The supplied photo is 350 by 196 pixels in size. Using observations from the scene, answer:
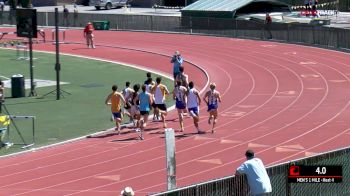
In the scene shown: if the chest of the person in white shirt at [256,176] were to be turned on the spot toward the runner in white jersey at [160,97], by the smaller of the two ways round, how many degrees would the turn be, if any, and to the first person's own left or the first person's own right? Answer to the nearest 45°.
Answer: approximately 45° to the first person's own right

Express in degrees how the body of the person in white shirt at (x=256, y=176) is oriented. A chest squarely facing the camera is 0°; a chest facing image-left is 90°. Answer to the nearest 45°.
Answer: approximately 135°

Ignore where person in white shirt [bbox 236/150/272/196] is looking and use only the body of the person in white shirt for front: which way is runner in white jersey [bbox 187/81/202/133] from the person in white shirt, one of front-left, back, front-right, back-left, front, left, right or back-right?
front-right

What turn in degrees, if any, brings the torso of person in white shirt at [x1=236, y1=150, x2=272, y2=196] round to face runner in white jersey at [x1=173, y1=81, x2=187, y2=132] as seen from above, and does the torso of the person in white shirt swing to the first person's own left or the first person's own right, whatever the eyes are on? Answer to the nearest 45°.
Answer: approximately 45° to the first person's own right
